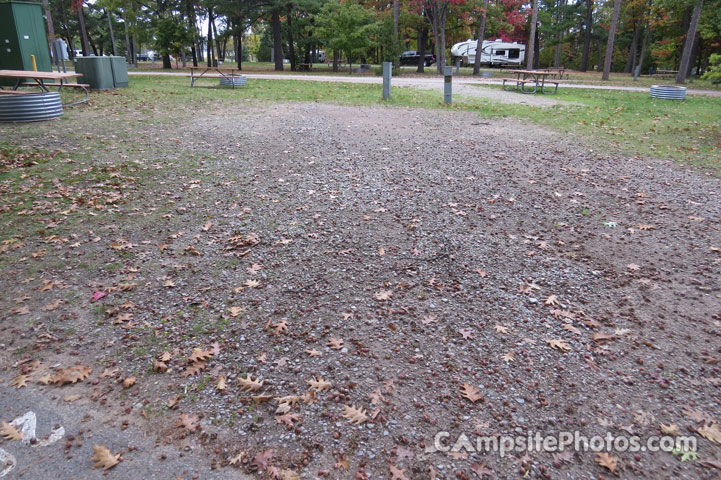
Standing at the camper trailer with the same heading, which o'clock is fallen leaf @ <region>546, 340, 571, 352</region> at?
The fallen leaf is roughly at 9 o'clock from the camper trailer.

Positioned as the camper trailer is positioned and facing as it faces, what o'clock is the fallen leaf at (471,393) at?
The fallen leaf is roughly at 9 o'clock from the camper trailer.

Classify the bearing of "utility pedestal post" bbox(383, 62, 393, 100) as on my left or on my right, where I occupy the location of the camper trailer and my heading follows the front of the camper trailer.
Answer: on my left

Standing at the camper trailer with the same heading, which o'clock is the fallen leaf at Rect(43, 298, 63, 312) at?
The fallen leaf is roughly at 9 o'clock from the camper trailer.

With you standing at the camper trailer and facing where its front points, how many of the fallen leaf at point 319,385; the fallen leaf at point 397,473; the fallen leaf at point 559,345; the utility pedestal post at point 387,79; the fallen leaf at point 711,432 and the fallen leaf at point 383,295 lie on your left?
6

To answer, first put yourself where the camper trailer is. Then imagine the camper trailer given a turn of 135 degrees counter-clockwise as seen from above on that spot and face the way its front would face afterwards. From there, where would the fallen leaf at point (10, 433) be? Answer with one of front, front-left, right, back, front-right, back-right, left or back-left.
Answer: front-right

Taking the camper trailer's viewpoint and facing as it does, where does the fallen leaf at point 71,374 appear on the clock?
The fallen leaf is roughly at 9 o'clock from the camper trailer.

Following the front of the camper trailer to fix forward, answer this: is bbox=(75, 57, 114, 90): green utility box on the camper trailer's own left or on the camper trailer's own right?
on the camper trailer's own left

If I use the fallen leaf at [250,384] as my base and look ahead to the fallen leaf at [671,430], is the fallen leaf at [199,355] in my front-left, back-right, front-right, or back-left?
back-left

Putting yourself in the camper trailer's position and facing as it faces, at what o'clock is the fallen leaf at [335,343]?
The fallen leaf is roughly at 9 o'clock from the camper trailer.

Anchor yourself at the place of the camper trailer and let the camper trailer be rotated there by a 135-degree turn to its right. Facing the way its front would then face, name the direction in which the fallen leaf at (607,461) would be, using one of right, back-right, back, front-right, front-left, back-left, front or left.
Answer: back-right

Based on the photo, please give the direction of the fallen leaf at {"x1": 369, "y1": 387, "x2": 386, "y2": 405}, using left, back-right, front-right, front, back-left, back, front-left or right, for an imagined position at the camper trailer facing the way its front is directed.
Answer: left

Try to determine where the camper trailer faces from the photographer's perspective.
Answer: facing to the left of the viewer

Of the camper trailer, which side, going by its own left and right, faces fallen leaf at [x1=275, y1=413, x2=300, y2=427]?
left

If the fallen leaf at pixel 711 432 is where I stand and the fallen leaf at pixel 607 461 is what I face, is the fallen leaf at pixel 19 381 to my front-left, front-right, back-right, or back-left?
front-right

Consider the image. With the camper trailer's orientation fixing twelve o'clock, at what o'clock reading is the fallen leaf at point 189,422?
The fallen leaf is roughly at 9 o'clock from the camper trailer.

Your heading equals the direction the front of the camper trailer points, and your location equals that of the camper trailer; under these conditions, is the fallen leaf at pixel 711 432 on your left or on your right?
on your left

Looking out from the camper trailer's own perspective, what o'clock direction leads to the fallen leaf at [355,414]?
The fallen leaf is roughly at 9 o'clock from the camper trailer.
